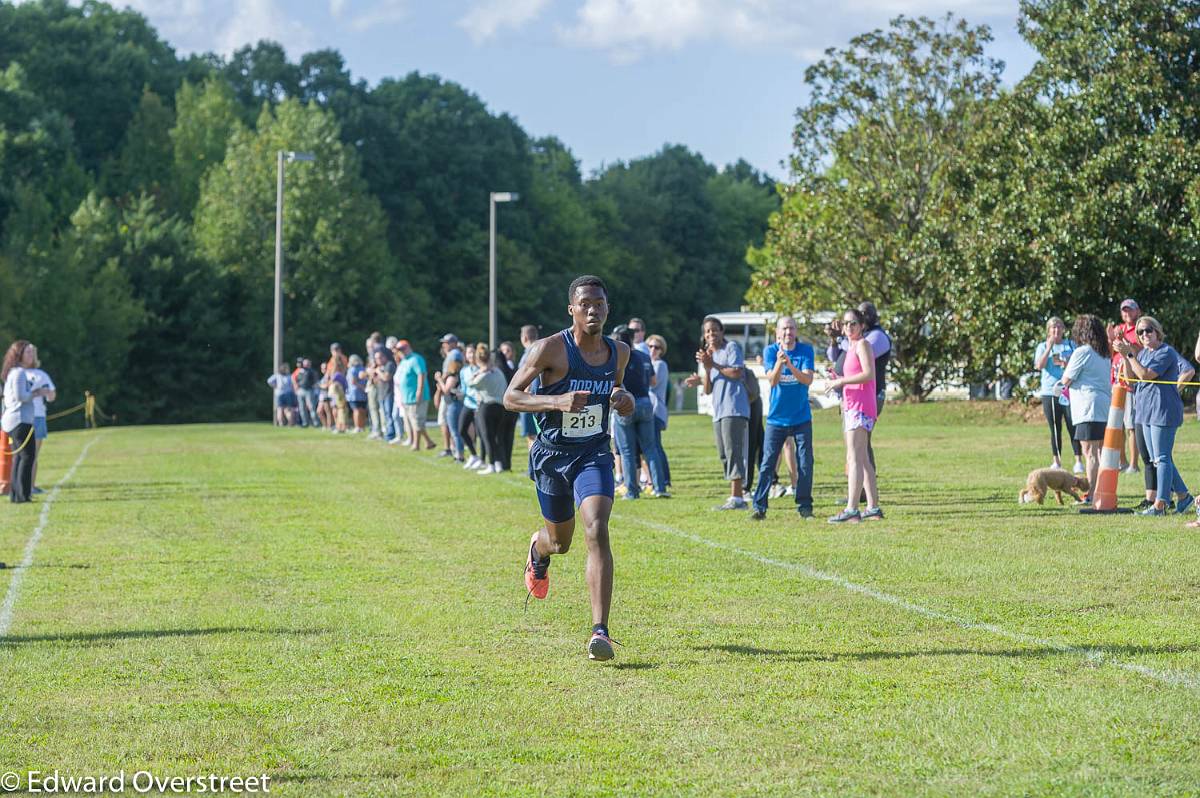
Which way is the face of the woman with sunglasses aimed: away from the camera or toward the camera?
toward the camera

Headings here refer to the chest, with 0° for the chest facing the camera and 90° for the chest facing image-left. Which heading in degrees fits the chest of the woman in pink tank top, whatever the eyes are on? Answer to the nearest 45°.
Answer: approximately 90°

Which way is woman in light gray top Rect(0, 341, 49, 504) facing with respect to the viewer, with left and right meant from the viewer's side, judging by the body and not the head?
facing to the right of the viewer

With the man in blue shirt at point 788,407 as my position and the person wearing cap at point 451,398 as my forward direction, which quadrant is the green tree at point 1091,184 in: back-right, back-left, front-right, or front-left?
front-right

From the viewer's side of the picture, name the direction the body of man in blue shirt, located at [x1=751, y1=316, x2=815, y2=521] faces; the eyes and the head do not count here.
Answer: toward the camera

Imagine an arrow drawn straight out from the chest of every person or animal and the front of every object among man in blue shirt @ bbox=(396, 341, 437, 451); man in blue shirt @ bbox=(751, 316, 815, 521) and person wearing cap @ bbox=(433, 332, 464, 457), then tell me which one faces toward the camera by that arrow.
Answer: man in blue shirt @ bbox=(751, 316, 815, 521)

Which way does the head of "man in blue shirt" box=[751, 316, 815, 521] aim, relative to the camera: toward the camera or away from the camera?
toward the camera

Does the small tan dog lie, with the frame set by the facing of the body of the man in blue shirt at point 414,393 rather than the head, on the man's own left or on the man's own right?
on the man's own left
